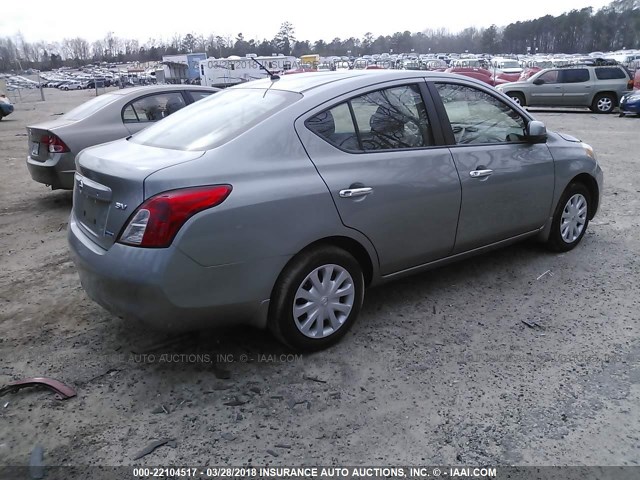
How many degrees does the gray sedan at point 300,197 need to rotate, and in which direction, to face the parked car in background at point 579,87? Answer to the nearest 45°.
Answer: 0° — it already faces it

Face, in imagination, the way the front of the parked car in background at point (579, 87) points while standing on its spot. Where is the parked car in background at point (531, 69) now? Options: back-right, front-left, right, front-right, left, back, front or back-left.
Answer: right

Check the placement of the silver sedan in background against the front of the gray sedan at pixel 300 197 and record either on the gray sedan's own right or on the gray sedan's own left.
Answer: on the gray sedan's own left

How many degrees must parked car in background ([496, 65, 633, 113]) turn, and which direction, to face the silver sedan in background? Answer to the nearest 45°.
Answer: approximately 90° to its left

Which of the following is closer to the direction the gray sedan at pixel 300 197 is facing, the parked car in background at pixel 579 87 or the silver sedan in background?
the parked car in background

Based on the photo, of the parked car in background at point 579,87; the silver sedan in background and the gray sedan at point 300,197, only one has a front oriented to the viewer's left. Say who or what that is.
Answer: the parked car in background

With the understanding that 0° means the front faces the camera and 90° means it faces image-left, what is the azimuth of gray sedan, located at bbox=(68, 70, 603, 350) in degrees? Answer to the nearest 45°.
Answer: approximately 225°

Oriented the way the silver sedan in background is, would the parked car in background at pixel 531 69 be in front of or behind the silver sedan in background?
in front

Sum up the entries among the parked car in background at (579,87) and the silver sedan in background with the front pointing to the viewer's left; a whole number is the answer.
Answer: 1

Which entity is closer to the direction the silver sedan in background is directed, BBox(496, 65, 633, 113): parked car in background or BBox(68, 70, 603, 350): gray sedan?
the parked car in background

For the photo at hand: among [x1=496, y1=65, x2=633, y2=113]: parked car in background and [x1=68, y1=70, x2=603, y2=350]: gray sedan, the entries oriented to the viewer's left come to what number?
1

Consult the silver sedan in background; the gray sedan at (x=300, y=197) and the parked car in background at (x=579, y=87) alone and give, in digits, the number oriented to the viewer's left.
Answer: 1

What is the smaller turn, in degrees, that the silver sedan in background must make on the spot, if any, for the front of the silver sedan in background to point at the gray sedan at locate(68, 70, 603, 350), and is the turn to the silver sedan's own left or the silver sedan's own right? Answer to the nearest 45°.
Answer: approximately 135° to the silver sedan's own right

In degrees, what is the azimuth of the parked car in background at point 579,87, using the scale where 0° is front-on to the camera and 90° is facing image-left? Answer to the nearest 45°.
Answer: approximately 90°

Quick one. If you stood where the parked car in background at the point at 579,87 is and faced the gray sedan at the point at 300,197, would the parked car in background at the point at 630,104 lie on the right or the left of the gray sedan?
left
